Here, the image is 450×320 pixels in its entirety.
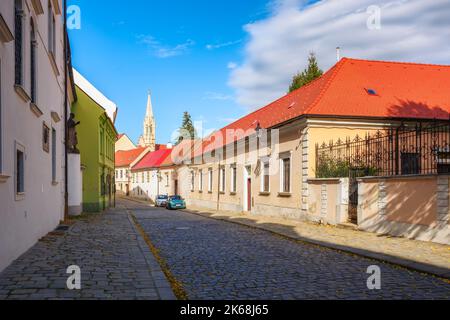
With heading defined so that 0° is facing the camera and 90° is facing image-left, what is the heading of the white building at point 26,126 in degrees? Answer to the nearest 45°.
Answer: approximately 270°

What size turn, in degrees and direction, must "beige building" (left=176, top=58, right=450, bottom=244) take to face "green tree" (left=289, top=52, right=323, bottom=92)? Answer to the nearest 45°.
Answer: approximately 135° to its right

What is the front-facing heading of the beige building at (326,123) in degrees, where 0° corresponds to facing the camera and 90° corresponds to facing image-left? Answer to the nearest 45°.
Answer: approximately 45°

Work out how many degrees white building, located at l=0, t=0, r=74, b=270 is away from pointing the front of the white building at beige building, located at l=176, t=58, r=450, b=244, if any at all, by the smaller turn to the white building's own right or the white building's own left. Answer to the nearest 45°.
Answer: approximately 45° to the white building's own left

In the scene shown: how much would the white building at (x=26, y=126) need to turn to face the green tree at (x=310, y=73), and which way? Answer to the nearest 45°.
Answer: approximately 45° to its left

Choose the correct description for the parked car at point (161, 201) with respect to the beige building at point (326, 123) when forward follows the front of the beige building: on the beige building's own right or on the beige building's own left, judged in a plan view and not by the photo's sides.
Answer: on the beige building's own right

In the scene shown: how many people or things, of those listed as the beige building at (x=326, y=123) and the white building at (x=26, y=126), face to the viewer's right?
1

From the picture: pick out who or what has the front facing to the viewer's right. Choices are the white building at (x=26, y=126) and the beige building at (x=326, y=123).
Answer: the white building

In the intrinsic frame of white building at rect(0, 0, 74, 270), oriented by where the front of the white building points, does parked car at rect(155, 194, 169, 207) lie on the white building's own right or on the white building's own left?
on the white building's own left

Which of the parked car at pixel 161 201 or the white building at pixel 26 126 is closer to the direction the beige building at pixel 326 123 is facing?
the white building
